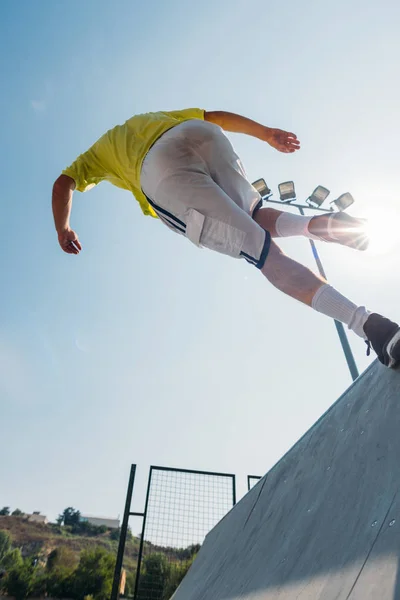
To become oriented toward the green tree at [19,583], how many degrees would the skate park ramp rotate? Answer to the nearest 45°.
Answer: approximately 90° to its right

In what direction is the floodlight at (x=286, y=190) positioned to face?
toward the camera

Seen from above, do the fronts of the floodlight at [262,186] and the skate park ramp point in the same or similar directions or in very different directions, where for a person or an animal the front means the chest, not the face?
same or similar directions

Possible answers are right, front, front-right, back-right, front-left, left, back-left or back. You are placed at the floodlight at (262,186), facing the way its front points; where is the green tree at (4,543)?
right

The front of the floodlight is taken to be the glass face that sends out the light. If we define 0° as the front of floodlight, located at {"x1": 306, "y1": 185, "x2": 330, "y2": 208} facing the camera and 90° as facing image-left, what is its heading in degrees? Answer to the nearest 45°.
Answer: approximately 45°

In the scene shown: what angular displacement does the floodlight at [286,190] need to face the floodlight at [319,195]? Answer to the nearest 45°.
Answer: approximately 135° to its left

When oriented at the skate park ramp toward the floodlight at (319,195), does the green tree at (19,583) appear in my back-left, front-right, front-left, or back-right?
front-left

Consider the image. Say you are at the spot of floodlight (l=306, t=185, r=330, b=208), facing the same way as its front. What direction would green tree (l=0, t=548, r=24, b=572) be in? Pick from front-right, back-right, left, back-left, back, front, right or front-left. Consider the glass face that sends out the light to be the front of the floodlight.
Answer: right

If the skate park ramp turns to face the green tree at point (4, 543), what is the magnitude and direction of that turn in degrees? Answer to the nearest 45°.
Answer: approximately 90° to its right
